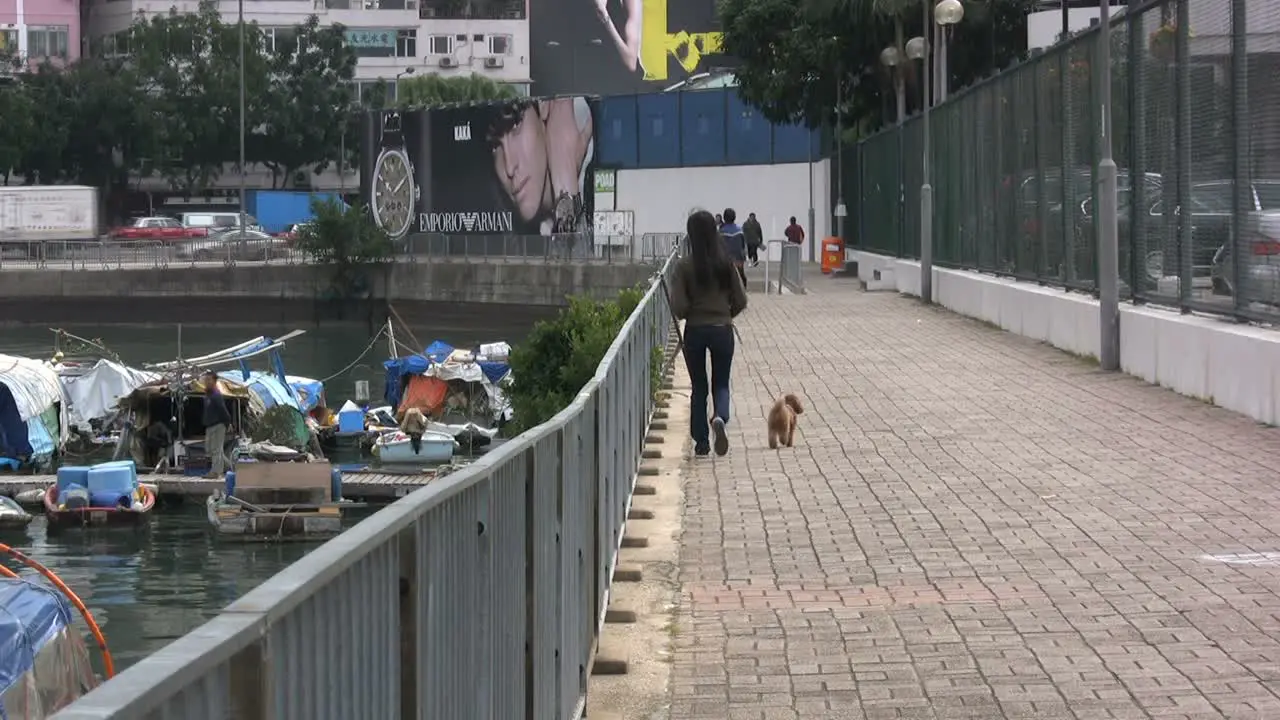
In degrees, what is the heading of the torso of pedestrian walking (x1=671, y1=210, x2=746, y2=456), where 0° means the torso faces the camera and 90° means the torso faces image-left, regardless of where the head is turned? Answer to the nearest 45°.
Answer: approximately 180°

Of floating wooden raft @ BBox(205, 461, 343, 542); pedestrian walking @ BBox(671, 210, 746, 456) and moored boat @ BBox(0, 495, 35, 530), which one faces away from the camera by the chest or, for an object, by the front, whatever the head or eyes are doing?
the pedestrian walking
